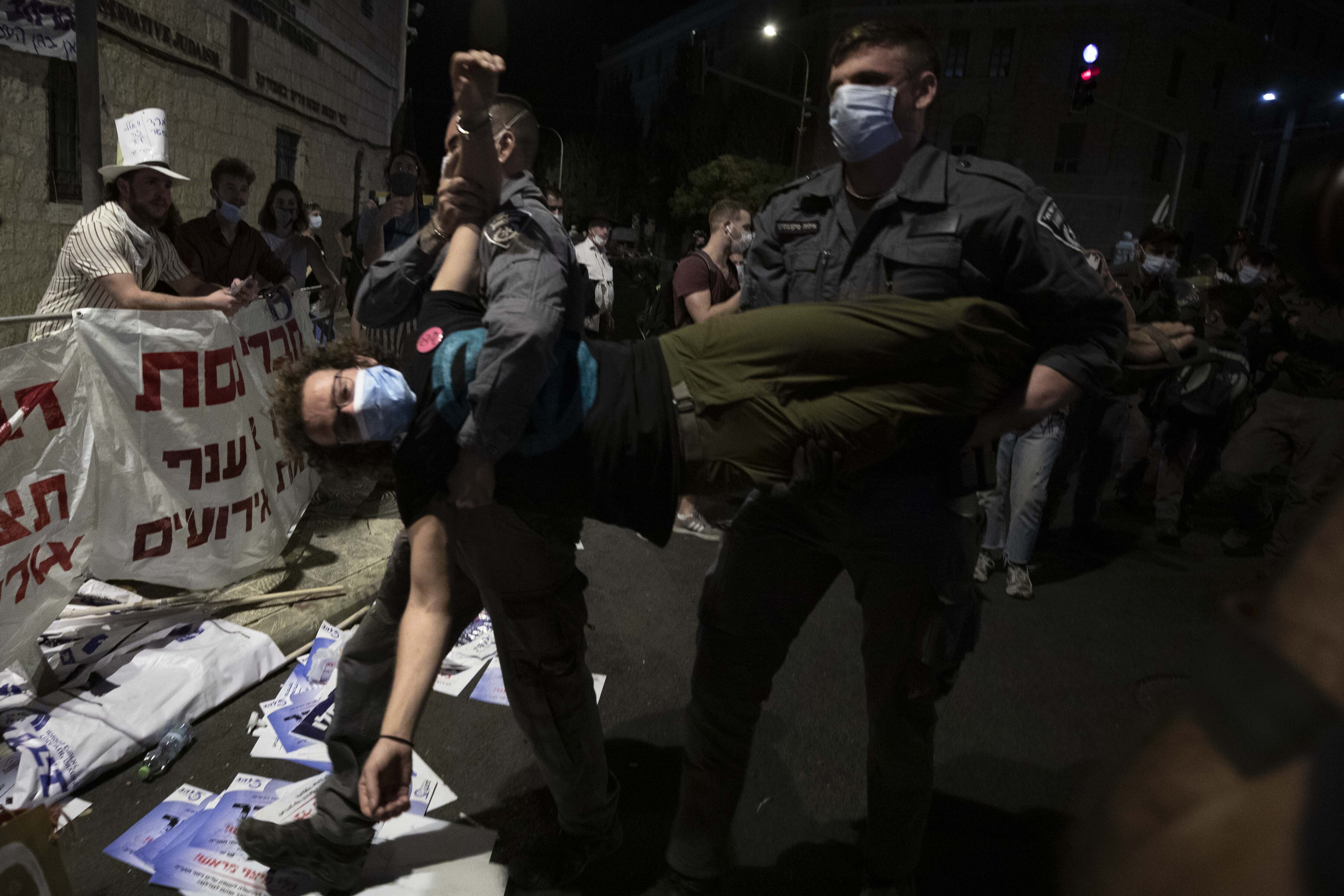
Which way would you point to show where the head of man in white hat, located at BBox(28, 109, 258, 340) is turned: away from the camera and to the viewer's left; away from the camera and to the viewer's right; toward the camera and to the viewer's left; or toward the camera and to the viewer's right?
toward the camera and to the viewer's right

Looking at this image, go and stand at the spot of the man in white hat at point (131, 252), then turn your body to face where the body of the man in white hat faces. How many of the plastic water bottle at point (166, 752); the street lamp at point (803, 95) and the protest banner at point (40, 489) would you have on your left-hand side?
1

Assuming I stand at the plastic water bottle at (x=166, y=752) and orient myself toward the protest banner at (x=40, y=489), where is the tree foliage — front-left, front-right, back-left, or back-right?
front-right

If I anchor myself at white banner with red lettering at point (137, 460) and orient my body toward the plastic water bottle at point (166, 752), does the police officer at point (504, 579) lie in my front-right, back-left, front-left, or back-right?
front-left

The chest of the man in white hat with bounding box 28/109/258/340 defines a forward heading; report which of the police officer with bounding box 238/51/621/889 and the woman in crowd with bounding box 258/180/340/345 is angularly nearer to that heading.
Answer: the police officer

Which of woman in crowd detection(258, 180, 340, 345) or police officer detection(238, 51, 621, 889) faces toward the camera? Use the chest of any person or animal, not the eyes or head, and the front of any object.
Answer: the woman in crowd

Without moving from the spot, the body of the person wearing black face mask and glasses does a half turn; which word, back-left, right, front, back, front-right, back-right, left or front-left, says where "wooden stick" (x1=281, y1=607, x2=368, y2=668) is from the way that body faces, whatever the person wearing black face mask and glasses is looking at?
back

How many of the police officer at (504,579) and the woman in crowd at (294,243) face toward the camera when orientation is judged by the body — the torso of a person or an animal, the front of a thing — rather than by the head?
1

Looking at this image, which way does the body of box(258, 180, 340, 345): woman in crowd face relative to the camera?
toward the camera

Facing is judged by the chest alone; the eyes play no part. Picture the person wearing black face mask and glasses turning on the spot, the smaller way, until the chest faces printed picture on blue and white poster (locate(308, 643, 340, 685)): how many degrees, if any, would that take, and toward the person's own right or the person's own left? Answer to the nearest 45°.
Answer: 0° — they already face it

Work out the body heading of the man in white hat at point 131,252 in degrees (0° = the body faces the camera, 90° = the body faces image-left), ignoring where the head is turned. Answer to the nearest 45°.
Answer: approximately 315°

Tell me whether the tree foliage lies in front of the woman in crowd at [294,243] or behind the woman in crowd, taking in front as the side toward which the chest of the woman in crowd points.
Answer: behind

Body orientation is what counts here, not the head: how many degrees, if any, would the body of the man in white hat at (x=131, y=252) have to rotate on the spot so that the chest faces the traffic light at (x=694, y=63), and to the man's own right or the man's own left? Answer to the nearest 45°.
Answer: approximately 90° to the man's own left
